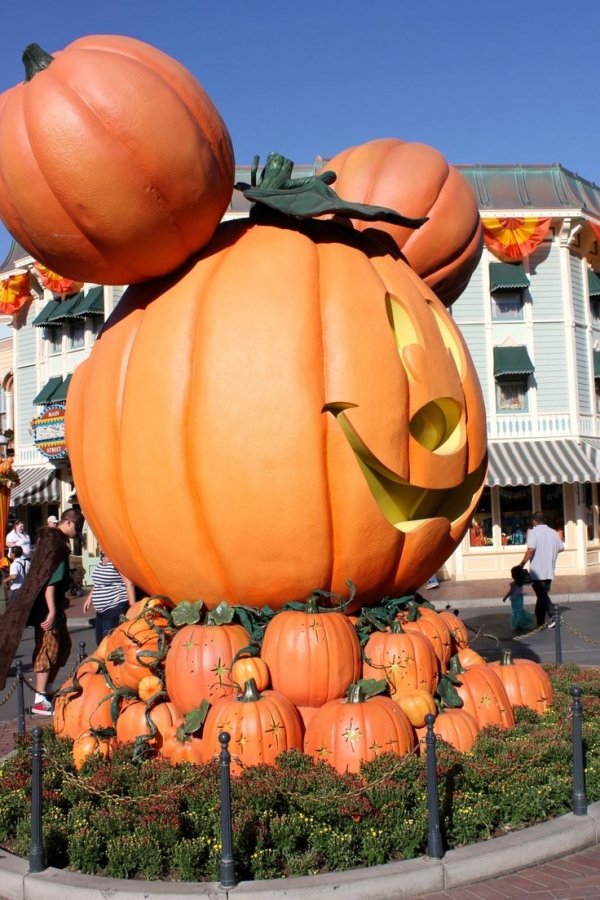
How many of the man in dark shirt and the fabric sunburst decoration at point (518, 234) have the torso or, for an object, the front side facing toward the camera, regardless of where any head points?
1
